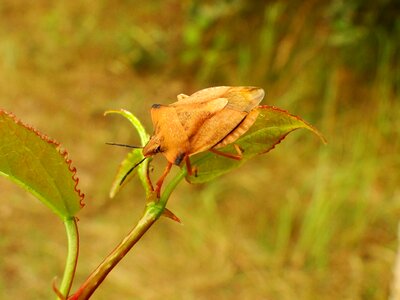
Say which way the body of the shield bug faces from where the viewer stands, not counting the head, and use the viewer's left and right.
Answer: facing the viewer and to the left of the viewer
